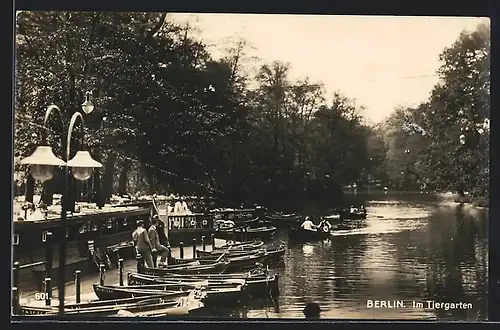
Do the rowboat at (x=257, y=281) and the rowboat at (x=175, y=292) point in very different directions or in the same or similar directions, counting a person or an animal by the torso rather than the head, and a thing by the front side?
same or similar directions

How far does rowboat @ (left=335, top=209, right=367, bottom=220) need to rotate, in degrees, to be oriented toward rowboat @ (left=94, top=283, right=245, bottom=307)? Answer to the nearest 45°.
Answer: approximately 90° to its left

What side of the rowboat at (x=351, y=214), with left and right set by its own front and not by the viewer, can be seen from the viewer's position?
left

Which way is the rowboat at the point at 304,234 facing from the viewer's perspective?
to the viewer's left

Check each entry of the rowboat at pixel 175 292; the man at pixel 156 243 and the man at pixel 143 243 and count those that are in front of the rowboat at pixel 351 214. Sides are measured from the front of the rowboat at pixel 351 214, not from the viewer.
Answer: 3
